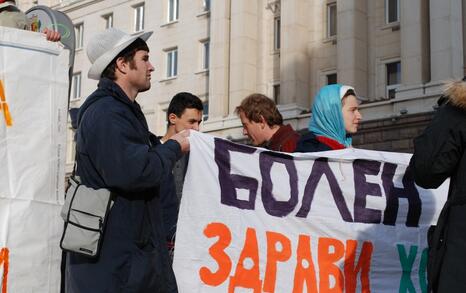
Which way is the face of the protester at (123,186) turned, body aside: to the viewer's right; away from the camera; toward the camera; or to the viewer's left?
to the viewer's right

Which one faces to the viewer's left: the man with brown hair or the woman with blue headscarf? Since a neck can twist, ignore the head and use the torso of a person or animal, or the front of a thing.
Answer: the man with brown hair

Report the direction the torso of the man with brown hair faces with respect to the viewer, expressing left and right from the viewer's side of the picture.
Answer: facing to the left of the viewer

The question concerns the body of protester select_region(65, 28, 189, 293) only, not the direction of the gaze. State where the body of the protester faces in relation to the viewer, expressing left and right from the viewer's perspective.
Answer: facing to the right of the viewer
